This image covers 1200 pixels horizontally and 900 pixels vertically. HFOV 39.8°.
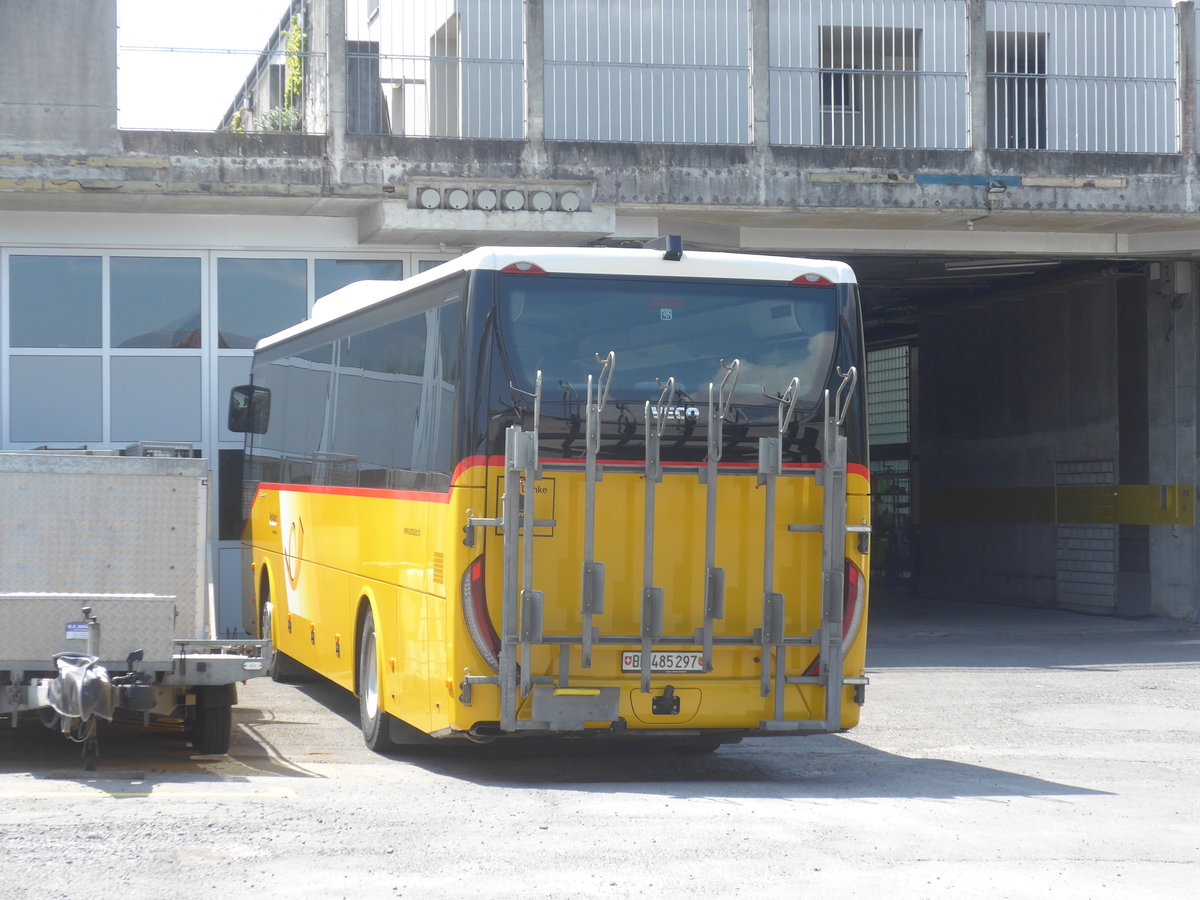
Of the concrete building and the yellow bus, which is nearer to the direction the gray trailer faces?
the yellow bus

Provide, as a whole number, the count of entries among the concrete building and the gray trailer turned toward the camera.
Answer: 2

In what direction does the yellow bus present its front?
away from the camera

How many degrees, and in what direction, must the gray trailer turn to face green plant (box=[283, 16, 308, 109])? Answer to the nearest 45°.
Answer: approximately 180°

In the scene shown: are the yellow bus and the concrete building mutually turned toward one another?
yes

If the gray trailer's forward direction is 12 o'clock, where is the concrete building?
The concrete building is roughly at 7 o'clock from the gray trailer.

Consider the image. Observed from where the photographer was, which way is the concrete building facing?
facing the viewer

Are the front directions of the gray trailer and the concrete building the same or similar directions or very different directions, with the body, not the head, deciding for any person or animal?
same or similar directions

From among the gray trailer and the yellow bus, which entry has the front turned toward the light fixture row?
the yellow bus

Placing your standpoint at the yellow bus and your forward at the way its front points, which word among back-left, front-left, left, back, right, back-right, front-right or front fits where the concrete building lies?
front

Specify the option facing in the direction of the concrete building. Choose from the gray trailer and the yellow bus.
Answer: the yellow bus

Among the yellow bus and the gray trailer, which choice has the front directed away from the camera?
the yellow bus

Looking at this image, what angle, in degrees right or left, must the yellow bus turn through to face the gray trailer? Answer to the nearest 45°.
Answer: approximately 90° to its left

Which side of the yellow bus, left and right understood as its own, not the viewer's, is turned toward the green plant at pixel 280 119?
front

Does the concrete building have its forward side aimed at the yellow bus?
yes

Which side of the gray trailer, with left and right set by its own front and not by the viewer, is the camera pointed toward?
front

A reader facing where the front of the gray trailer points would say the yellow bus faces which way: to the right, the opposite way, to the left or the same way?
the opposite way
